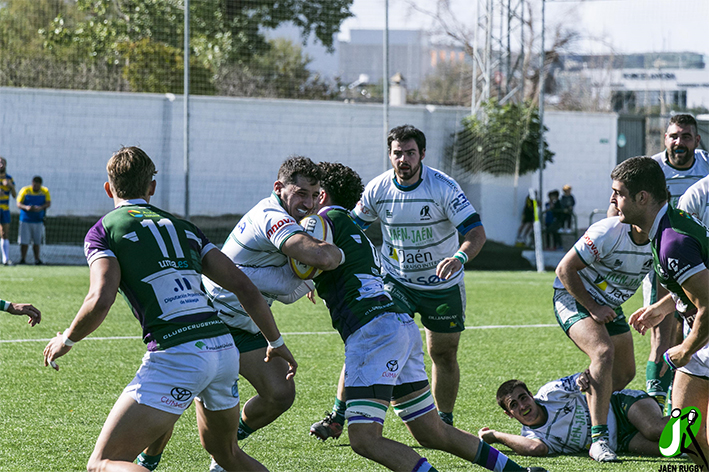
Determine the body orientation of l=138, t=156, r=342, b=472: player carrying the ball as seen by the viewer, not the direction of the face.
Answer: to the viewer's right

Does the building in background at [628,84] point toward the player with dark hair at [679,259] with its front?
yes

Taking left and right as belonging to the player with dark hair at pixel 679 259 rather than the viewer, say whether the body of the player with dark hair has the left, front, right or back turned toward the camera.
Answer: left
